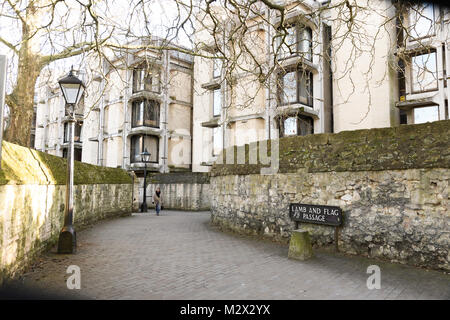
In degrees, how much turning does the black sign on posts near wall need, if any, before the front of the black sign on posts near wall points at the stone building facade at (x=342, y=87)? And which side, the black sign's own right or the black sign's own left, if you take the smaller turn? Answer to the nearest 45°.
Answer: approximately 135° to the black sign's own right

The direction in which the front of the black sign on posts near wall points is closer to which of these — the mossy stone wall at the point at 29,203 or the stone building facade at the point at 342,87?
the mossy stone wall

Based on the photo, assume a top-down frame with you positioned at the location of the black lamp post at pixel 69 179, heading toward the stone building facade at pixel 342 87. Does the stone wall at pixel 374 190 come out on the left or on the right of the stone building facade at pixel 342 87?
right

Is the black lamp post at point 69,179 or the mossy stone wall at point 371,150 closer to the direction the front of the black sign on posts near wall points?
the black lamp post

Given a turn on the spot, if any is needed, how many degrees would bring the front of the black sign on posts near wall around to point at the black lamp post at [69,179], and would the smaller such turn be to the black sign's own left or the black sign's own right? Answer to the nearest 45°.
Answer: approximately 45° to the black sign's own right

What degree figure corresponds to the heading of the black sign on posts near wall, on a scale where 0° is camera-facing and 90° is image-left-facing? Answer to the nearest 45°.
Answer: approximately 45°
